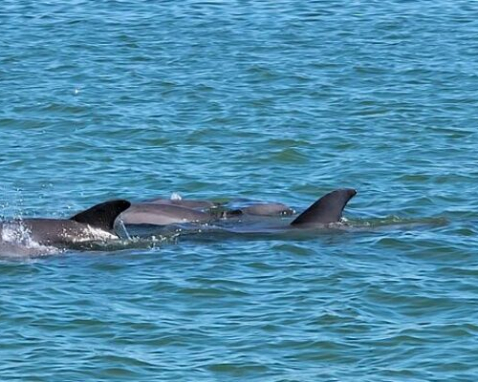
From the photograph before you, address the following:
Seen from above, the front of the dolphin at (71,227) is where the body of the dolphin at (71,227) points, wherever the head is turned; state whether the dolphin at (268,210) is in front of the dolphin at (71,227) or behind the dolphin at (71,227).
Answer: behind

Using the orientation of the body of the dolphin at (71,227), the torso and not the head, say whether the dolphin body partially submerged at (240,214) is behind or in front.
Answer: behind

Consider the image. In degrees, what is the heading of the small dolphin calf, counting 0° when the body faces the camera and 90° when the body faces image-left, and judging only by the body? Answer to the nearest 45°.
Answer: approximately 90°

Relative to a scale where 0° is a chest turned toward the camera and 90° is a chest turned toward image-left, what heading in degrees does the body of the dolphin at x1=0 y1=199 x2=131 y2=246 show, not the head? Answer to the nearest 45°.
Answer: approximately 90°

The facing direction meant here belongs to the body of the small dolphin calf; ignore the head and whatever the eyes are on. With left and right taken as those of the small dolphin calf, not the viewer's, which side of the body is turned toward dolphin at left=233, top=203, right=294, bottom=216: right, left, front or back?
back

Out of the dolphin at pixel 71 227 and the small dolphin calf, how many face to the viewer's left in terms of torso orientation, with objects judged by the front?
2
